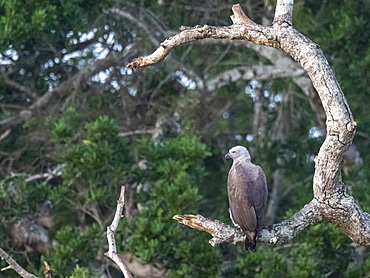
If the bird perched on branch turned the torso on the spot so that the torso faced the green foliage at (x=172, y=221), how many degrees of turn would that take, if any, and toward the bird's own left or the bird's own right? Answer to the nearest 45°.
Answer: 0° — it already faces it

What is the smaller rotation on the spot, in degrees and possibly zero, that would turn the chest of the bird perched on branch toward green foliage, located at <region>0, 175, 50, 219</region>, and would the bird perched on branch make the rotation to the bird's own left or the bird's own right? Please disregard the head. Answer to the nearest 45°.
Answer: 0° — it already faces it

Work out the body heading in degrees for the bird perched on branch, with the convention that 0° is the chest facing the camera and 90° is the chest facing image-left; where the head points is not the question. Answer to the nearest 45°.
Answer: approximately 135°

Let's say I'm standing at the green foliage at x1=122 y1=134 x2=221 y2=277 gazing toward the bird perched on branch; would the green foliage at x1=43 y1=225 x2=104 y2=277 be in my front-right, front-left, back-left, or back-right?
back-right
